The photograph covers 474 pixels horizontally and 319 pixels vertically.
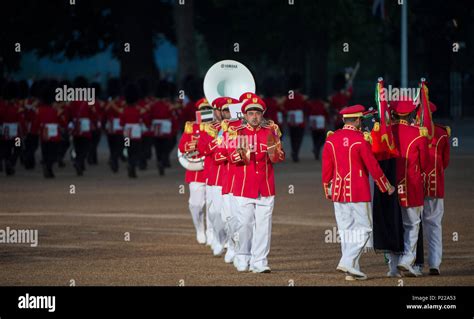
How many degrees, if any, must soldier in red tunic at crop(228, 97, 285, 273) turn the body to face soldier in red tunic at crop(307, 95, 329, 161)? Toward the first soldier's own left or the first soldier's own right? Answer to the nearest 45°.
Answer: approximately 180°

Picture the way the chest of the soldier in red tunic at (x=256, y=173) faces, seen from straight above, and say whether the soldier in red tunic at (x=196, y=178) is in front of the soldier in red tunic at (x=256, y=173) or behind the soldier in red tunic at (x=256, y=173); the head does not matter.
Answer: behind

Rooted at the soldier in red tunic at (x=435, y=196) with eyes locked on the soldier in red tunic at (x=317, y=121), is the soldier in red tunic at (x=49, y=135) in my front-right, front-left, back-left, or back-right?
front-left

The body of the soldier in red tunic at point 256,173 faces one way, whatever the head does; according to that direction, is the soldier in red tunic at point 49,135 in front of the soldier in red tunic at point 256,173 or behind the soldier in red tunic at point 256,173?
behind

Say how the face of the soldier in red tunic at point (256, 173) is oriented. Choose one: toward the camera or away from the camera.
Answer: toward the camera

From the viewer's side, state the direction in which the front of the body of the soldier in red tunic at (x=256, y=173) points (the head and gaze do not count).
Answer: toward the camera

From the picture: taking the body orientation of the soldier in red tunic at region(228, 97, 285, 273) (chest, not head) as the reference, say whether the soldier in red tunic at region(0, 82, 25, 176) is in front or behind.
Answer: behind

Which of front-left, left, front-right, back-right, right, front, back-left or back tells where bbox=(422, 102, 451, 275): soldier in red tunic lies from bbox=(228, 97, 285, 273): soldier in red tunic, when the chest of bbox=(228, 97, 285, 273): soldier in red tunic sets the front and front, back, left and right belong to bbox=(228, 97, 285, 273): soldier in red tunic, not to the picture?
left
